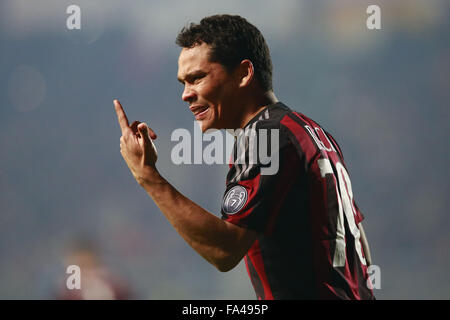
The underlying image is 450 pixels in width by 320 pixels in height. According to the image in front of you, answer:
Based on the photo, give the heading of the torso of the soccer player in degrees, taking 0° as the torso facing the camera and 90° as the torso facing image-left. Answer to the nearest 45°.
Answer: approximately 90°
